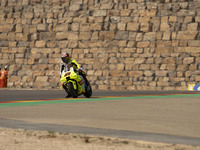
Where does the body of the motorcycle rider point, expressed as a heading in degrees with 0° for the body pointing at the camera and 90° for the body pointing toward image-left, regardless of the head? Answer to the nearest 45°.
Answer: approximately 45°

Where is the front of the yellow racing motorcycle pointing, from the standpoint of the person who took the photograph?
facing the viewer and to the left of the viewer

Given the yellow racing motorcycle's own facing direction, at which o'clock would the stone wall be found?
The stone wall is roughly at 5 o'clock from the yellow racing motorcycle.

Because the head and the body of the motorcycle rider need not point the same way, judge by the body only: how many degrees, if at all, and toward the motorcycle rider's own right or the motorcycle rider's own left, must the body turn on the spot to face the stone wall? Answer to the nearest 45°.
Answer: approximately 135° to the motorcycle rider's own right
